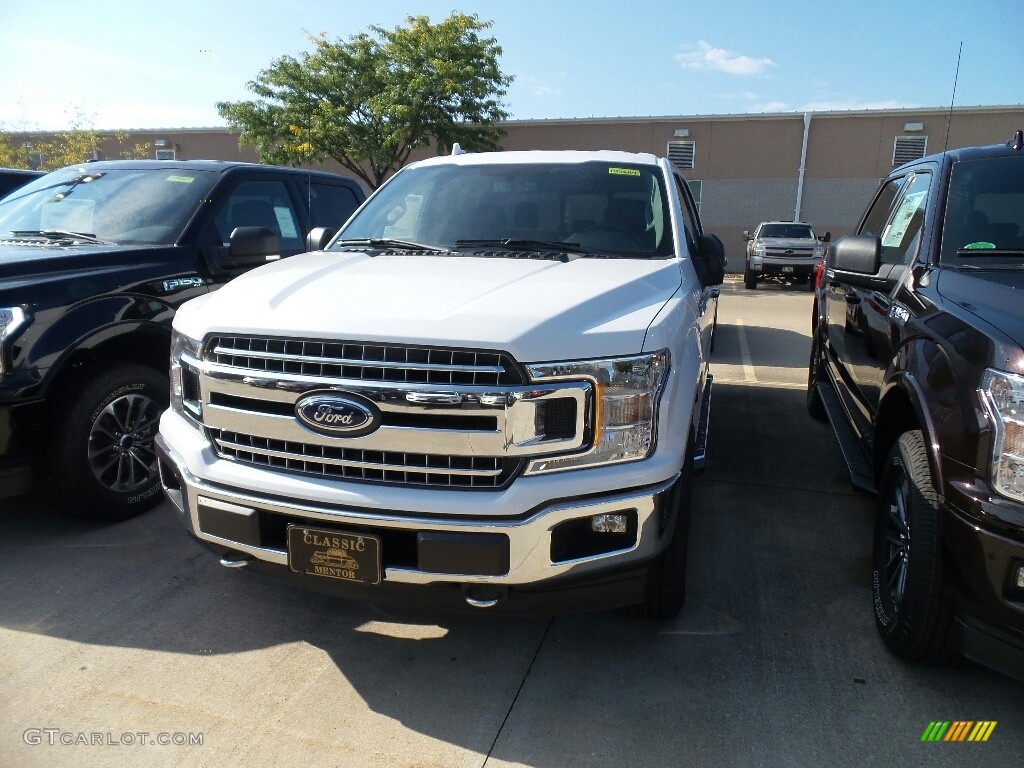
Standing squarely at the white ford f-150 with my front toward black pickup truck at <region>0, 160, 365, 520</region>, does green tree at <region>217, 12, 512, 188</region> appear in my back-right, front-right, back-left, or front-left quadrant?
front-right

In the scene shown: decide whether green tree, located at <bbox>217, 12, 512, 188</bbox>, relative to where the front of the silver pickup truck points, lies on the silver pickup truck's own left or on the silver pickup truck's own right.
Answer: on the silver pickup truck's own right

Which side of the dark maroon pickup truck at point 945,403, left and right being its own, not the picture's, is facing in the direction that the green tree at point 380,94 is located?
back

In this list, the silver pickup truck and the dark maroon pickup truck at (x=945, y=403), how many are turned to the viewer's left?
0

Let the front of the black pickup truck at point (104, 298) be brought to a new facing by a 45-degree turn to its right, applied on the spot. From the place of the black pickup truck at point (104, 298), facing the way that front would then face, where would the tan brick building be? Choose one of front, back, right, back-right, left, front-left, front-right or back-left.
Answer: back-right

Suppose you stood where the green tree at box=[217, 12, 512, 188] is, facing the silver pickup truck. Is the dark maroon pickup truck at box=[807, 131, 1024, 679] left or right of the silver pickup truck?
right

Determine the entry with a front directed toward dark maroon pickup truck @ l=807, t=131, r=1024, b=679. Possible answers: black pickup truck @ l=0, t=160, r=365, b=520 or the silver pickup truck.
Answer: the silver pickup truck

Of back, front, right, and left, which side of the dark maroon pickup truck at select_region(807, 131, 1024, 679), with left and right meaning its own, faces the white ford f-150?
right

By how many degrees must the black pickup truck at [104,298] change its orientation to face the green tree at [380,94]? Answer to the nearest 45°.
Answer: approximately 135° to its right

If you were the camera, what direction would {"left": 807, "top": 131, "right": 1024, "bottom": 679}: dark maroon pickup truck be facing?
facing the viewer and to the right of the viewer

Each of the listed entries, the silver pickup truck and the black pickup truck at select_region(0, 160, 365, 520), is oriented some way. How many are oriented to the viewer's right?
0

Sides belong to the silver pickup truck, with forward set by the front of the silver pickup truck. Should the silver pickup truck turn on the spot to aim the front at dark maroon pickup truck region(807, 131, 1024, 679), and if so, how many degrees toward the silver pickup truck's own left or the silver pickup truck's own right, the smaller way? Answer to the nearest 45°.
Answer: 0° — it already faces it

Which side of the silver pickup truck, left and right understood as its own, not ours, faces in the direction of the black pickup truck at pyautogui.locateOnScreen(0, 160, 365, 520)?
front

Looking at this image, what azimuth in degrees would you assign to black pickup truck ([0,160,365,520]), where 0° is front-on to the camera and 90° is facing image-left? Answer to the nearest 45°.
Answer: approximately 45°

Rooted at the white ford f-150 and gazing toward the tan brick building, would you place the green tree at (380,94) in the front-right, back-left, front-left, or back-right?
front-left

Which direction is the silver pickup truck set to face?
toward the camera
